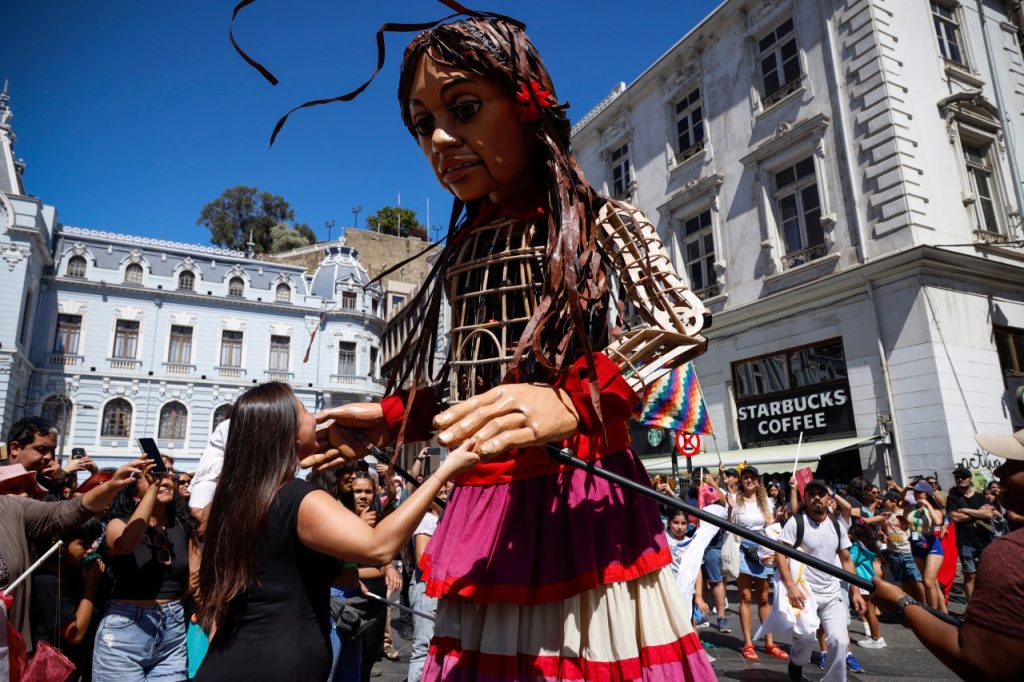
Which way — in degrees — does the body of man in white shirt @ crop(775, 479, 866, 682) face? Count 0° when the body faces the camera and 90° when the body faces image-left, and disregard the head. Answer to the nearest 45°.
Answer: approximately 0°

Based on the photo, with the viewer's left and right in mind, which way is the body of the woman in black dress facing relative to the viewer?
facing away from the viewer and to the right of the viewer

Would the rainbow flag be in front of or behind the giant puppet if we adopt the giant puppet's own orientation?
behind

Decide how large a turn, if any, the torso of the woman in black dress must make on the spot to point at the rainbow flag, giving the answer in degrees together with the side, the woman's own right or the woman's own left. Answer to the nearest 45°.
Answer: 0° — they already face it

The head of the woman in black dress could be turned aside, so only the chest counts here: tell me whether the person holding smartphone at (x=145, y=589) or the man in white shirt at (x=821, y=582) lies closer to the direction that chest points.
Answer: the man in white shirt

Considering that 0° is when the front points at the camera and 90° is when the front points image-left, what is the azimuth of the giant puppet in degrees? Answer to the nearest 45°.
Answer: approximately 45°

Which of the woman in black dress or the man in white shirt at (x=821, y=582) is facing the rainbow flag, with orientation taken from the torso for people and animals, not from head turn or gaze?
the woman in black dress

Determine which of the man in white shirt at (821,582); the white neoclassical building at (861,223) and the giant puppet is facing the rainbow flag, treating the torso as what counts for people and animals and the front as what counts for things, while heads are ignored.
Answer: the white neoclassical building

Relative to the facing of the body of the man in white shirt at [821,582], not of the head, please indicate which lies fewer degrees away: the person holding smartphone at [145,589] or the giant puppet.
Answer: the giant puppet

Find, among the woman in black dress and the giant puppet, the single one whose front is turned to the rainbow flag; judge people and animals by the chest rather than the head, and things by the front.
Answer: the woman in black dress

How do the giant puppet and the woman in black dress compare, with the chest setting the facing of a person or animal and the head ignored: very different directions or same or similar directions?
very different directions

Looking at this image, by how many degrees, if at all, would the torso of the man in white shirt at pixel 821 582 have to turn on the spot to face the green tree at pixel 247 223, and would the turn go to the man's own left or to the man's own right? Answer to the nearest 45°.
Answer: approximately 135° to the man's own right

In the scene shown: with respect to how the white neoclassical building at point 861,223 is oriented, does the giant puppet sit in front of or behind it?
in front
